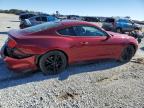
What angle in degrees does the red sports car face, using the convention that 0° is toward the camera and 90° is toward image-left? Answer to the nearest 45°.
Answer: approximately 225°

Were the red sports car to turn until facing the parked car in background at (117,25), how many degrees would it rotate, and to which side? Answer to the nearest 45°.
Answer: approximately 45° to its left
